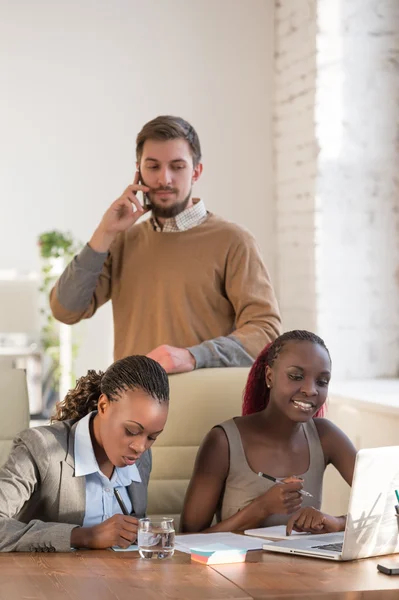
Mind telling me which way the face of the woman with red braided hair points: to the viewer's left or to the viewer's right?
to the viewer's right

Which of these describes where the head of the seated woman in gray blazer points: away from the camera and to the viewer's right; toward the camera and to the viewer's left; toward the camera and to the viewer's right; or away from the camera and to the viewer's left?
toward the camera and to the viewer's right

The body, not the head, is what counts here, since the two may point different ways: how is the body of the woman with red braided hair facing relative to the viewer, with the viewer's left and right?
facing the viewer and to the right of the viewer

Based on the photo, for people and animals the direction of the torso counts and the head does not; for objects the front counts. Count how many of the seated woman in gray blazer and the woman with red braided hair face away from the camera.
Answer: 0

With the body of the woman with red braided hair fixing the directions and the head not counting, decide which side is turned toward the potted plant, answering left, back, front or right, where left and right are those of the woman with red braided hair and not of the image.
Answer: back

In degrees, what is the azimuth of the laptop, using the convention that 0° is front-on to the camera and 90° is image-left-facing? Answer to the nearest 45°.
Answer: approximately 135°
